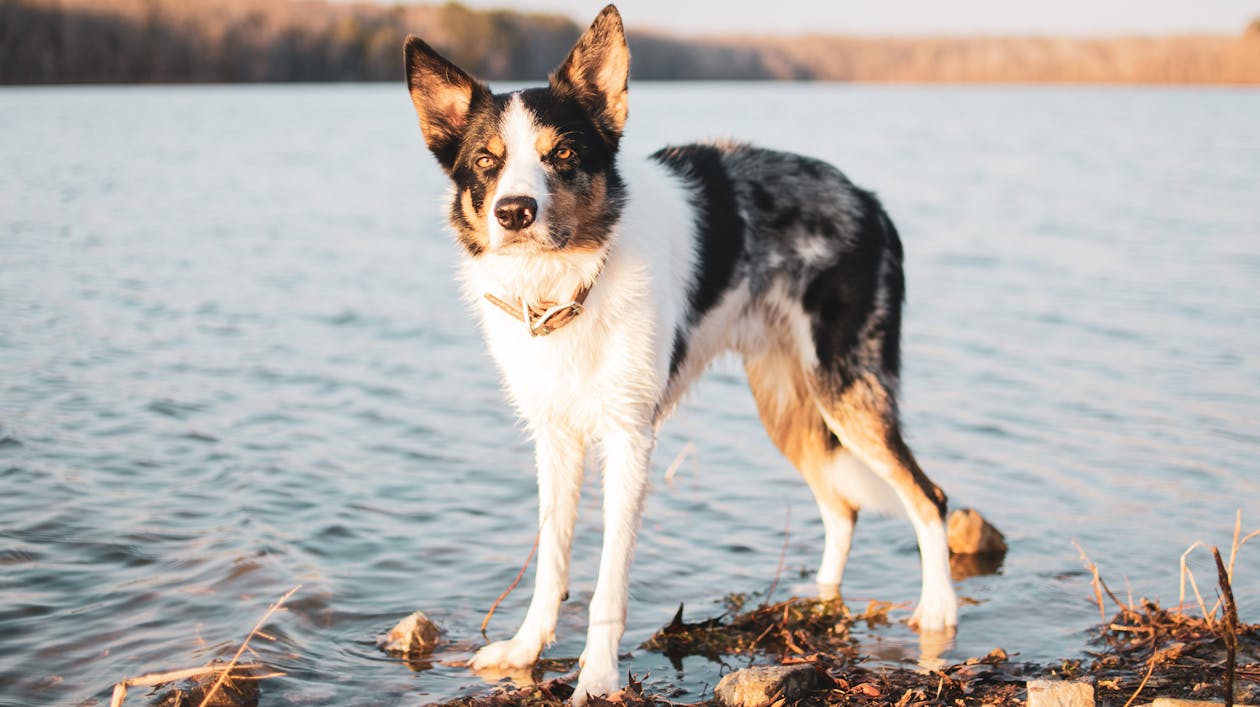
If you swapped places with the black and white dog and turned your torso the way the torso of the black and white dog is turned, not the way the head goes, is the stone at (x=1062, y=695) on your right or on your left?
on your left

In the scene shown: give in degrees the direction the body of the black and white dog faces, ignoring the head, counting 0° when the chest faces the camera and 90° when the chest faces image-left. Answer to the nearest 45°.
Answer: approximately 45°

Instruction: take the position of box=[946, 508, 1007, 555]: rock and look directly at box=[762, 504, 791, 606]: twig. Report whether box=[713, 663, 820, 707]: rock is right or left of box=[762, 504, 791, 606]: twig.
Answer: left

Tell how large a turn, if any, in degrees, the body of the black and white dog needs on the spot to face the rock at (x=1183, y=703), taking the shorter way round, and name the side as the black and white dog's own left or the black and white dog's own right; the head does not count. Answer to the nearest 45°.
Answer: approximately 90° to the black and white dog's own left

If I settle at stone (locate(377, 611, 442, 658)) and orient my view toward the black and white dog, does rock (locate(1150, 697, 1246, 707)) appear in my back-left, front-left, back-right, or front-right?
front-right

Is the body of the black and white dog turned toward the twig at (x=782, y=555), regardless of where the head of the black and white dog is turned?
no

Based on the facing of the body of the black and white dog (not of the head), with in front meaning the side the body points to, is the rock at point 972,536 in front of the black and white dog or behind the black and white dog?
behind
